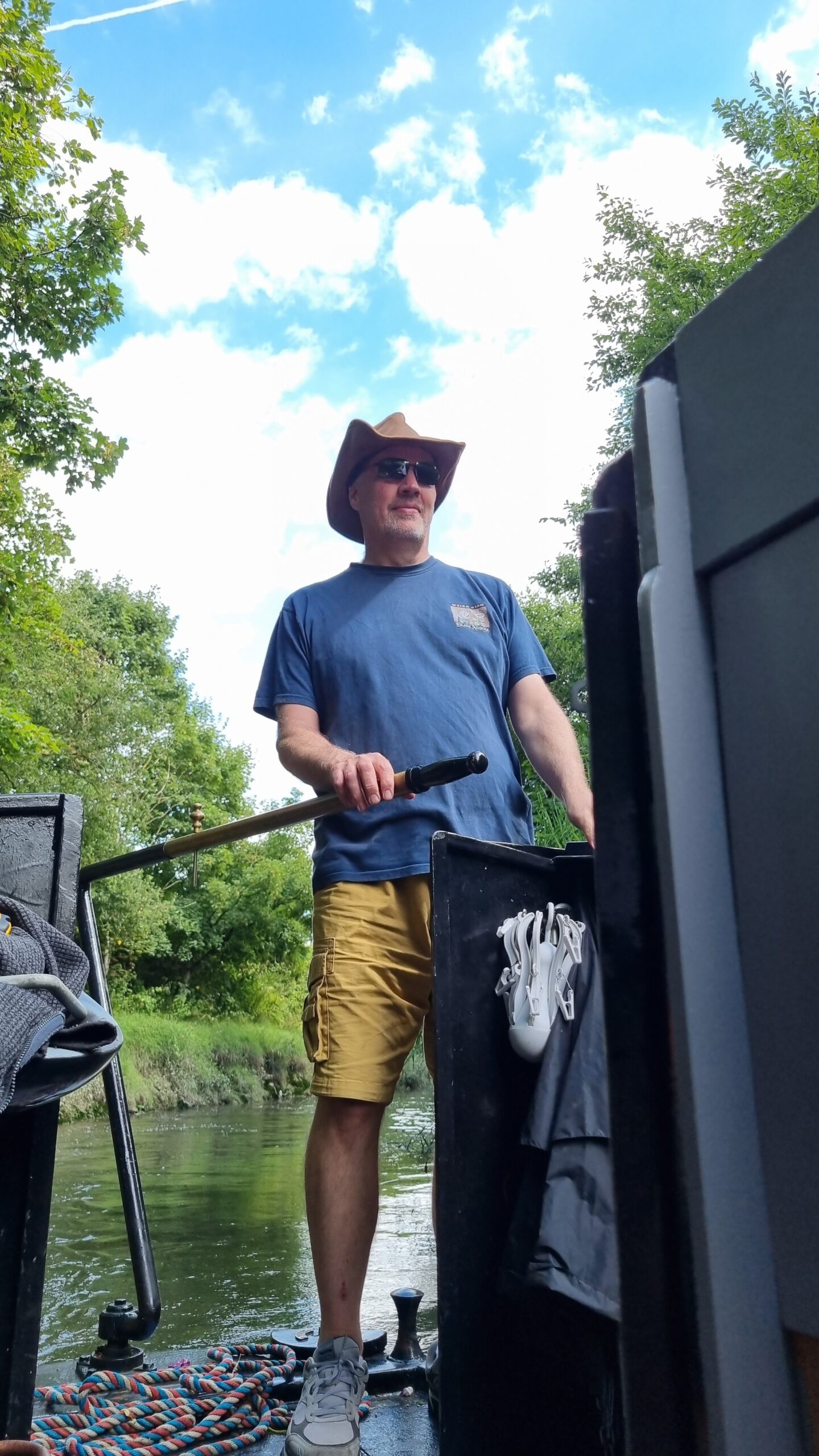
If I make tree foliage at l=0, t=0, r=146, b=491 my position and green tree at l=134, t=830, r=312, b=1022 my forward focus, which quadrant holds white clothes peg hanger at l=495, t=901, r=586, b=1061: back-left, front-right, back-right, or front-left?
back-right

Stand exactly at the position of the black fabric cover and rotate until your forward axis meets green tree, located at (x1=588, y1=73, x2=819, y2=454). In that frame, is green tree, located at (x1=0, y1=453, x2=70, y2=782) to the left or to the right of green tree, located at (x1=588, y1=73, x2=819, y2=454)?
left
